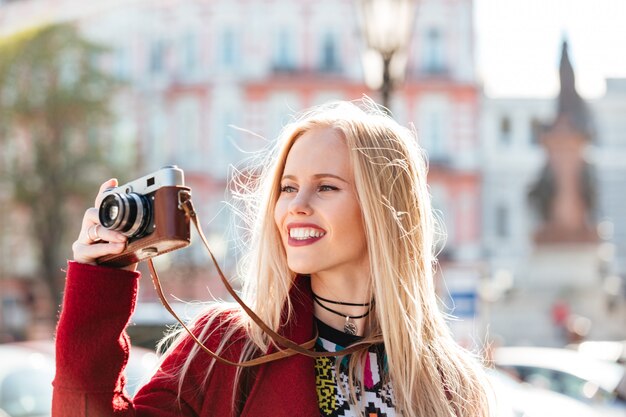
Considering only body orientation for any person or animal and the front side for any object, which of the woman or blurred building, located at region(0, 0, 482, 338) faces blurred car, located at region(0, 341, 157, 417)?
the blurred building

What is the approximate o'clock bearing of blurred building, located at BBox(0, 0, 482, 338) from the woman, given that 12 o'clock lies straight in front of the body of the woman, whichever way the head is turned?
The blurred building is roughly at 6 o'clock from the woman.

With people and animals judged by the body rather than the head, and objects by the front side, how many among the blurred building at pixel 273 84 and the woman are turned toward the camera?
2

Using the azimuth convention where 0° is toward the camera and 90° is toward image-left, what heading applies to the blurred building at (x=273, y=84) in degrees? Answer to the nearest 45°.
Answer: approximately 0°

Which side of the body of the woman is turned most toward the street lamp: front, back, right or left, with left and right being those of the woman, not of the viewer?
back

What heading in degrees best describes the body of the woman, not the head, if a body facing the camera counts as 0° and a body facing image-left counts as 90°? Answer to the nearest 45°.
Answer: approximately 0°

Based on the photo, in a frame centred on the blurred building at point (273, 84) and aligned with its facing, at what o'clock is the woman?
The woman is roughly at 12 o'clock from the blurred building.

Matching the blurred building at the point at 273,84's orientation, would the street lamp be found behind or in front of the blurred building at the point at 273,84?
in front
